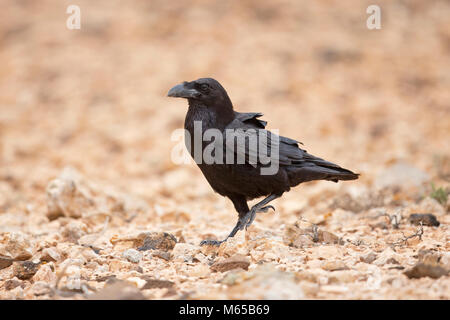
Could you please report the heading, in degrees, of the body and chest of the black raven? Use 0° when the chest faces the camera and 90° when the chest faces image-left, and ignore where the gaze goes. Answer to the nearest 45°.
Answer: approximately 90°

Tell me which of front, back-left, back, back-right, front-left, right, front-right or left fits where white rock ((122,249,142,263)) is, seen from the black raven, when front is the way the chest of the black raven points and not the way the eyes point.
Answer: front-left
